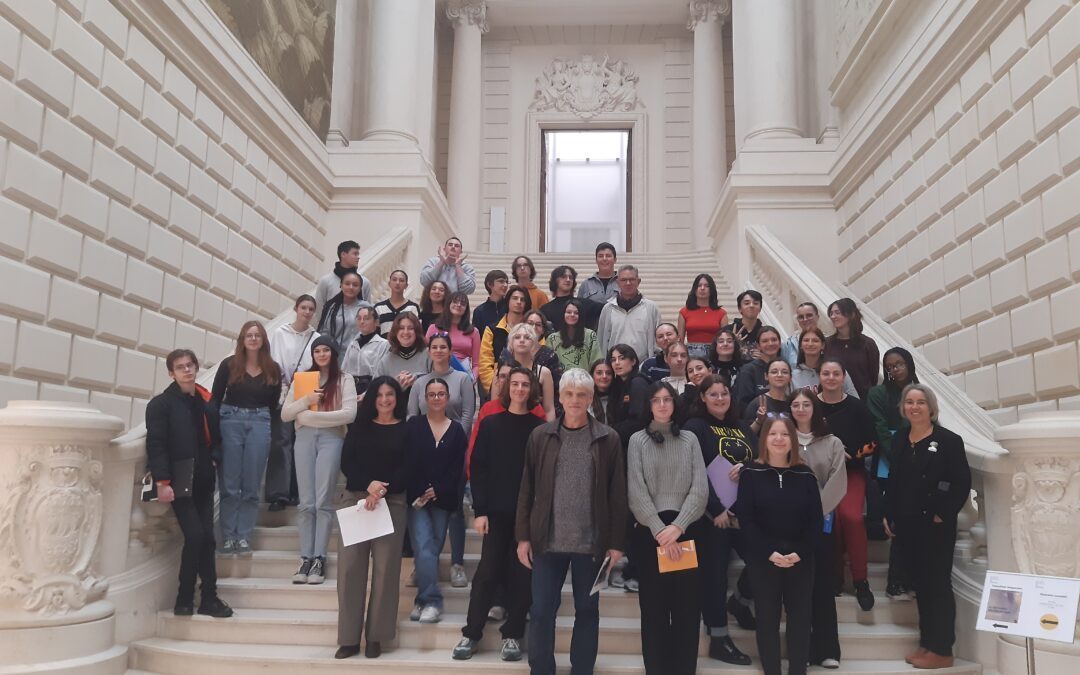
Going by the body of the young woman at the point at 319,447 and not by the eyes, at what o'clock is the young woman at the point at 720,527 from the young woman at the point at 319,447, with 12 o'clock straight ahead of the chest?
the young woman at the point at 720,527 is roughly at 10 o'clock from the young woman at the point at 319,447.

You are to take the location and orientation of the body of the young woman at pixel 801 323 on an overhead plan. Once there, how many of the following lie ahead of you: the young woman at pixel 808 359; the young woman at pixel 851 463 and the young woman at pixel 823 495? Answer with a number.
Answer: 3

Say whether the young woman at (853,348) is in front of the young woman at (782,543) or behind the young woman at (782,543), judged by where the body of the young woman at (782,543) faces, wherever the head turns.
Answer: behind

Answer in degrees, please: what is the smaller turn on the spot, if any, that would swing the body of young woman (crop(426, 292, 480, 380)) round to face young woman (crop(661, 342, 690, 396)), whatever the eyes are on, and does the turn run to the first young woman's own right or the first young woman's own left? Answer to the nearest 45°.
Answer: approximately 45° to the first young woman's own left

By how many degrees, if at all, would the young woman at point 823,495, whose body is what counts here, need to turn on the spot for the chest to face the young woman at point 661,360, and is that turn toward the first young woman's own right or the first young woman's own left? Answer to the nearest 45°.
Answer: approximately 90° to the first young woman's own right

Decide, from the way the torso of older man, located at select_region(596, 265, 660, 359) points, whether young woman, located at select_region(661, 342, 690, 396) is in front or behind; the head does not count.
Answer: in front

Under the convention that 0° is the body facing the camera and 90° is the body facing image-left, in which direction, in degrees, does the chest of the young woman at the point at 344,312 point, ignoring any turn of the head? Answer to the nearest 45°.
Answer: approximately 0°

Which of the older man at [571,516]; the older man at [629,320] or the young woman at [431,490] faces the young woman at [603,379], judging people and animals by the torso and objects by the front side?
the older man at [629,320]
